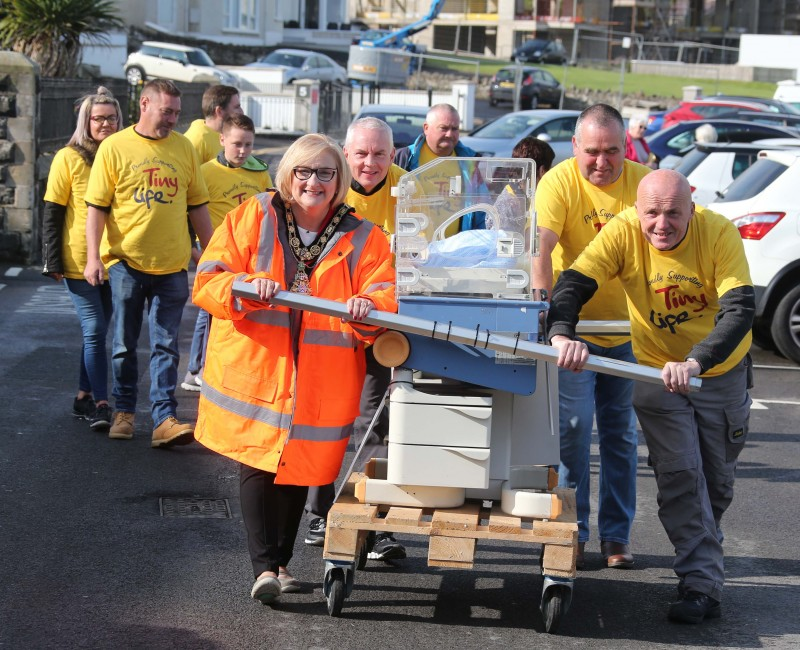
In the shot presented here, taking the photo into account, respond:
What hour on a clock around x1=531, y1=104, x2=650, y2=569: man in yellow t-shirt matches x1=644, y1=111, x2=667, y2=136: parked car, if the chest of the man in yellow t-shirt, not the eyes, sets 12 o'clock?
The parked car is roughly at 6 o'clock from the man in yellow t-shirt.

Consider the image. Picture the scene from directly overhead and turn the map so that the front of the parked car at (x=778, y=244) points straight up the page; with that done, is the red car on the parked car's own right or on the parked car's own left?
on the parked car's own left

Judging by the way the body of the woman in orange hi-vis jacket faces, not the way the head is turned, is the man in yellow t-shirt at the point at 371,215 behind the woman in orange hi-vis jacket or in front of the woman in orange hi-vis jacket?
behind

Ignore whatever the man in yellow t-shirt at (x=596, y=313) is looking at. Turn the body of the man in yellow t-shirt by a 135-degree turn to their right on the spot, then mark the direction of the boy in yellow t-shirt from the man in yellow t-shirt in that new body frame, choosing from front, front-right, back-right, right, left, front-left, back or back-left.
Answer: front

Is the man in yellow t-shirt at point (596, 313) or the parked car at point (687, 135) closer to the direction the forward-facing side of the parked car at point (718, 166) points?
the parked car

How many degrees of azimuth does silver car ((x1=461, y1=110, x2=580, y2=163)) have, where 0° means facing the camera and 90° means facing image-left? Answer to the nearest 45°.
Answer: approximately 45°

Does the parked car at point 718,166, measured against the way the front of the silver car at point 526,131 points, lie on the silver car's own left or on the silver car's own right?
on the silver car's own left

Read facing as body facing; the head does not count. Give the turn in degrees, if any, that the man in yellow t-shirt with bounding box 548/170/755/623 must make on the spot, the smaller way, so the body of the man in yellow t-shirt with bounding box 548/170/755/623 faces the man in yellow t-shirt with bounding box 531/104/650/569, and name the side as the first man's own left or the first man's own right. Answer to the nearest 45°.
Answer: approximately 90° to the first man's own right
